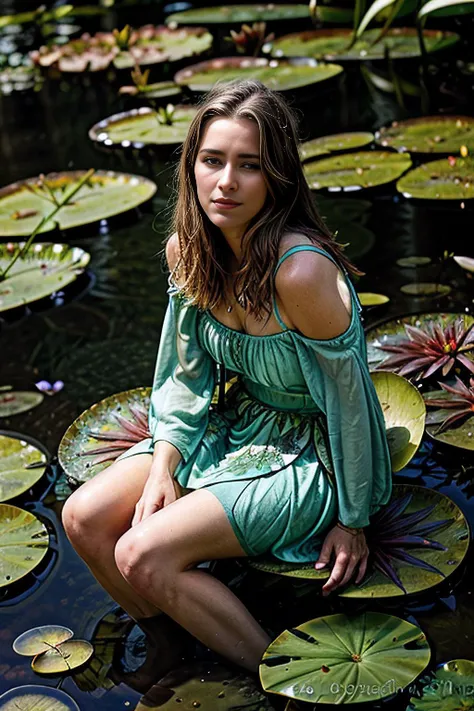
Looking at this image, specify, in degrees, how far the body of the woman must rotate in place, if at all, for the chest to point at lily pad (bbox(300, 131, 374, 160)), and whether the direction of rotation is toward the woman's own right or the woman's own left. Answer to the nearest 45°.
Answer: approximately 135° to the woman's own right

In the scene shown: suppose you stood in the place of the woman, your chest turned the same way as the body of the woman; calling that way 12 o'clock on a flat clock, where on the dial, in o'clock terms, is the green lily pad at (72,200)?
The green lily pad is roughly at 4 o'clock from the woman.

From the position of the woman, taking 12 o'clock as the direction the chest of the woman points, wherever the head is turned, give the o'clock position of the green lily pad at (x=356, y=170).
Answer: The green lily pad is roughly at 5 o'clock from the woman.

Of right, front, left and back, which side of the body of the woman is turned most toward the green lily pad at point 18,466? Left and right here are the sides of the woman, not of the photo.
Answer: right

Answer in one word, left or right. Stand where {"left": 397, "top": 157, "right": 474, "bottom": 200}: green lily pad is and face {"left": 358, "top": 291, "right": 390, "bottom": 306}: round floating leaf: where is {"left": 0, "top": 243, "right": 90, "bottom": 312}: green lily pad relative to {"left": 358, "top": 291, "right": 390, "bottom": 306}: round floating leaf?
right

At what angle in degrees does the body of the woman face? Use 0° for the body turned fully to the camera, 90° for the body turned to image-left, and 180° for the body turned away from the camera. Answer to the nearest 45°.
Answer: approximately 45°

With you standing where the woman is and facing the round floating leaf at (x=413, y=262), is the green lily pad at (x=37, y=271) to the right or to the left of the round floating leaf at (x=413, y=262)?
left

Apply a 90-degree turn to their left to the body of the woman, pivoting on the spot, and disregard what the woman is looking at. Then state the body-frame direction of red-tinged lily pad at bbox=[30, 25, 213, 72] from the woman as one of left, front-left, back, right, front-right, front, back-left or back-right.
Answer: back-left
